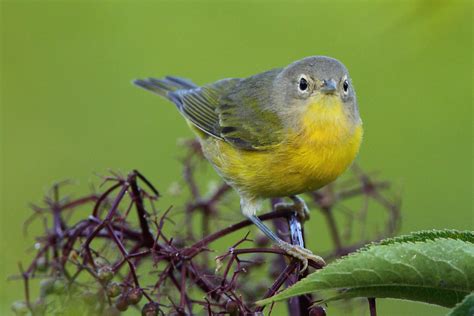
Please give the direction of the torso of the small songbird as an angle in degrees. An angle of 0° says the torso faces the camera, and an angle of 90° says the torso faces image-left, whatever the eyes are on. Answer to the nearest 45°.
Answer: approximately 315°
